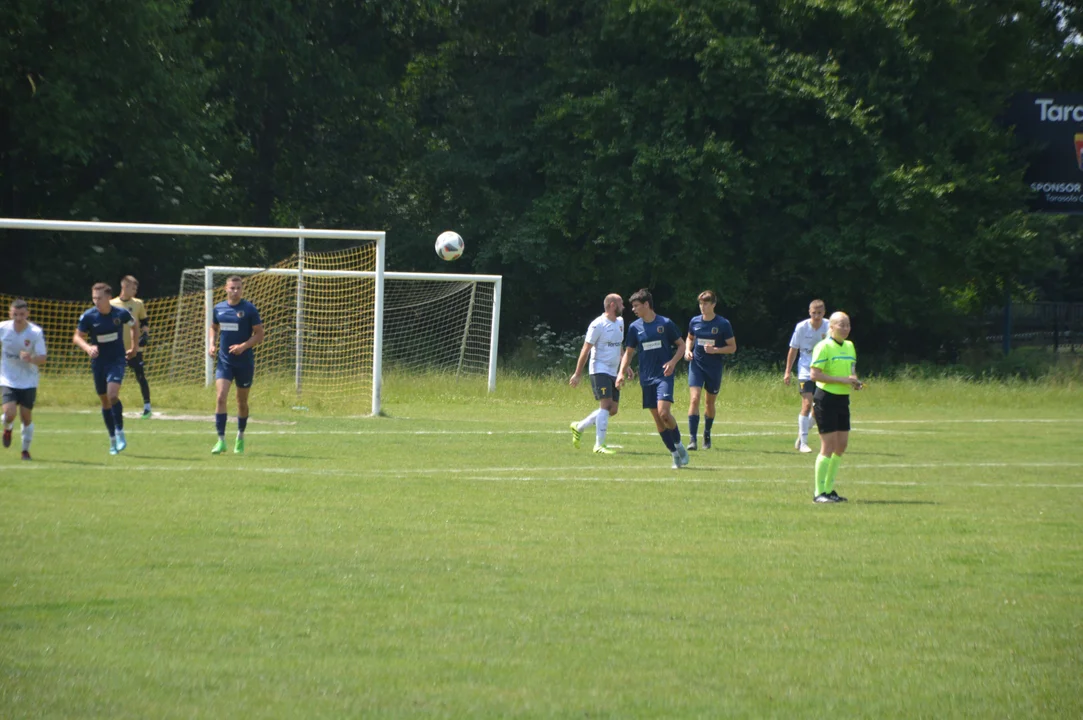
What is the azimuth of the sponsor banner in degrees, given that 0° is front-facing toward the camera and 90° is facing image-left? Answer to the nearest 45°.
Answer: approximately 0°

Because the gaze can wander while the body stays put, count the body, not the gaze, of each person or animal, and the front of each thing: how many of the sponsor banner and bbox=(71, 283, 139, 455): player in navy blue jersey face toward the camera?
2

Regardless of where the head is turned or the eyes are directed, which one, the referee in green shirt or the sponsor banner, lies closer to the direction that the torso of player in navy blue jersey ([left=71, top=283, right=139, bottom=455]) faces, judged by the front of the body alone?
the referee in green shirt

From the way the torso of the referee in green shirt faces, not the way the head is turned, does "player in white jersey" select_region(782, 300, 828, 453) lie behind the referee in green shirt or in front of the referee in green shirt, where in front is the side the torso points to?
behind

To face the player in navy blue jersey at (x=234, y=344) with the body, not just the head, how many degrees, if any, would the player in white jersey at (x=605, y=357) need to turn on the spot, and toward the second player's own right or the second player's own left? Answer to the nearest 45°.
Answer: approximately 135° to the second player's own right
